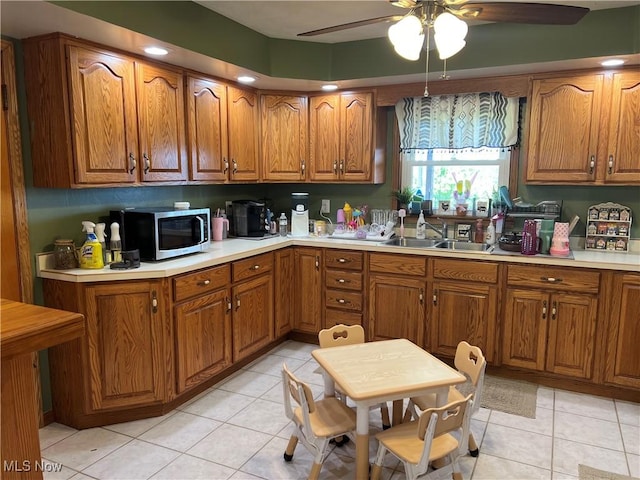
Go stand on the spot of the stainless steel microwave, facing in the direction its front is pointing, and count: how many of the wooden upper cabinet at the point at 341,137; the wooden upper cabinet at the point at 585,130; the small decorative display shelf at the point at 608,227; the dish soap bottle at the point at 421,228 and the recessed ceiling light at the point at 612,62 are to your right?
0

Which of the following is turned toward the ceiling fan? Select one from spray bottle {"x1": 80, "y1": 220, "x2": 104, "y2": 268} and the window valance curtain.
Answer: the window valance curtain

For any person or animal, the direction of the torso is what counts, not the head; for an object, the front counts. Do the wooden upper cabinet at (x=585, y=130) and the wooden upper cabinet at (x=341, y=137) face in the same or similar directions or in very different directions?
same or similar directions

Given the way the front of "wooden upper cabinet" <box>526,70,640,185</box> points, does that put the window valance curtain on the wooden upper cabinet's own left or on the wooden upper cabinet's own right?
on the wooden upper cabinet's own right

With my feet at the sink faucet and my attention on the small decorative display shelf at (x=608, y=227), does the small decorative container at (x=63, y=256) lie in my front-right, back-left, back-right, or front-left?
back-right

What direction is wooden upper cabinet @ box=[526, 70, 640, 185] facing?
toward the camera

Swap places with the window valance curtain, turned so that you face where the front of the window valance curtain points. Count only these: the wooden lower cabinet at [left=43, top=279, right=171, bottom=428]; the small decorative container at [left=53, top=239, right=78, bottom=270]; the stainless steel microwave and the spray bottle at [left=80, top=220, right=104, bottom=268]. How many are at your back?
0

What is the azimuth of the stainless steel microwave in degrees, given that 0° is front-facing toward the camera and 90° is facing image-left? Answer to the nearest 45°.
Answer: approximately 315°

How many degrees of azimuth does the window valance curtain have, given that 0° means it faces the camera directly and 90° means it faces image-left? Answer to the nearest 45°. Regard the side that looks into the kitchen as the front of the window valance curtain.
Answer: approximately 0°

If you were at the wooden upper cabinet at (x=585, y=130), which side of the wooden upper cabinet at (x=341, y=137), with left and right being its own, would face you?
left
